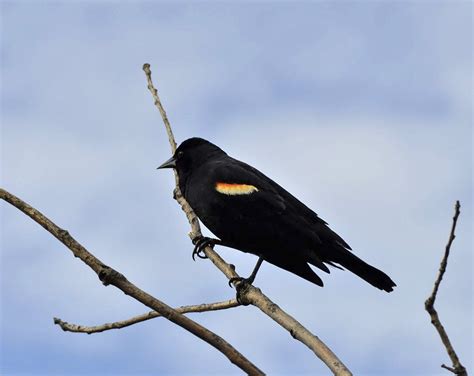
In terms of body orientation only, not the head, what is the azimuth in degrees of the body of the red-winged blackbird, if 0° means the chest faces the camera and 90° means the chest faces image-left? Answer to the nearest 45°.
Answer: approximately 90°

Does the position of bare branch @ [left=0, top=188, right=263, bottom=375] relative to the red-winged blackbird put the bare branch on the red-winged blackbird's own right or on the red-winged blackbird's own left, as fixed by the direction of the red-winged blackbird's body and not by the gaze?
on the red-winged blackbird's own left

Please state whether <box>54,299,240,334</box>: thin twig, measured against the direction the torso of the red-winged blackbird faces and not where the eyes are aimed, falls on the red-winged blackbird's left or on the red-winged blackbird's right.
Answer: on the red-winged blackbird's left
